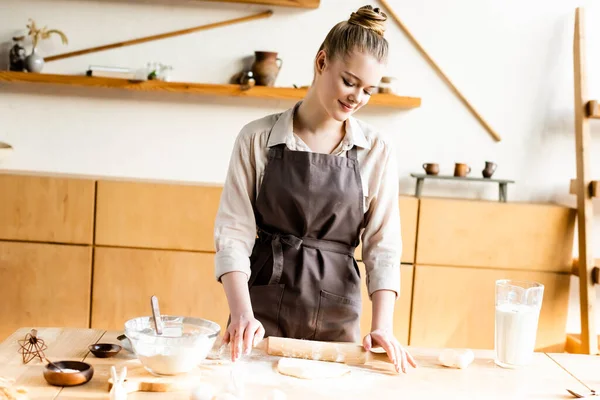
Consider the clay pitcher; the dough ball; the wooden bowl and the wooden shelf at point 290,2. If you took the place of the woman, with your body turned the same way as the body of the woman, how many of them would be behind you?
2

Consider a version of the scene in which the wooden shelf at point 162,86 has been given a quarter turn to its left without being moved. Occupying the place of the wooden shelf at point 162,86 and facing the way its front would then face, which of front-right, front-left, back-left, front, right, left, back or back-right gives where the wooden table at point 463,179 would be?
front

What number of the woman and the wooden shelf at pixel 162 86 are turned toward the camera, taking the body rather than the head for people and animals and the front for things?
2

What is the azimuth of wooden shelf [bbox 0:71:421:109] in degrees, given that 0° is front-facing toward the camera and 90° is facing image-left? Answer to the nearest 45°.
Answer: approximately 0°

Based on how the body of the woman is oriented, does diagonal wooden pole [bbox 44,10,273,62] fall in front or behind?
behind

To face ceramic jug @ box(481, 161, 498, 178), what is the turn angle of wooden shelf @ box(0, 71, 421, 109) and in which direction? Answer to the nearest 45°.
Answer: approximately 90° to its left

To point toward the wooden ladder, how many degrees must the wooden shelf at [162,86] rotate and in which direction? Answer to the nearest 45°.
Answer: approximately 90° to its left

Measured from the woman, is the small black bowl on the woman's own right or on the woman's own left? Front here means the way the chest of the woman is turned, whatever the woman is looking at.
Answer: on the woman's own right

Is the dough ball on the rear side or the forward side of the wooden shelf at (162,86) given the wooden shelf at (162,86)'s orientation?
on the forward side

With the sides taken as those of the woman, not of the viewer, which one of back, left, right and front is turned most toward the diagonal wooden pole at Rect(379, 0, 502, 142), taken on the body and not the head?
back

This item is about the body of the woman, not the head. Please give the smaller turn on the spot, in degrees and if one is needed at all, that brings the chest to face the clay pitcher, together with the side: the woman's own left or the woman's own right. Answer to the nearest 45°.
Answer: approximately 180°
